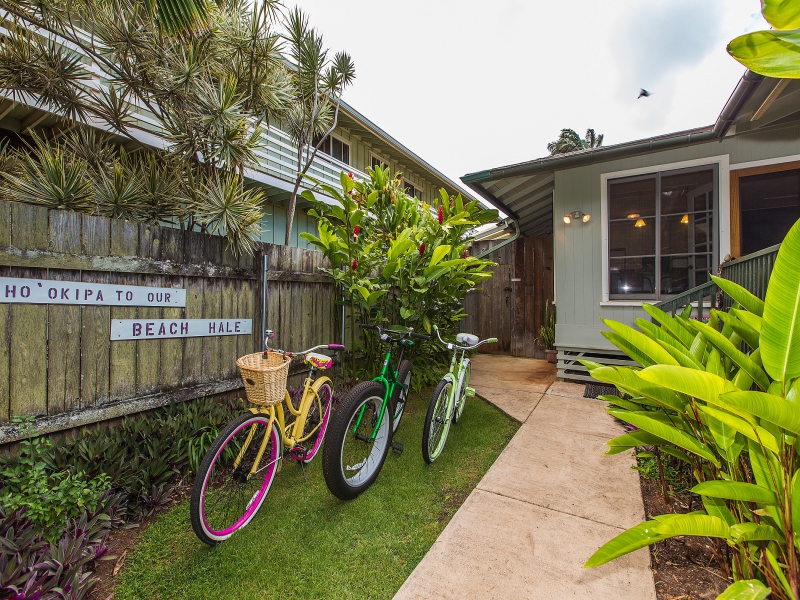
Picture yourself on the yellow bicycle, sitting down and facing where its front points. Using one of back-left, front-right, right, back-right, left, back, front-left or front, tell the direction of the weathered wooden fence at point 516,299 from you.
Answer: back

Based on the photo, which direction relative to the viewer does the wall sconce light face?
toward the camera

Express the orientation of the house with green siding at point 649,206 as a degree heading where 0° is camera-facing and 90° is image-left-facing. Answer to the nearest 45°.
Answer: approximately 0°

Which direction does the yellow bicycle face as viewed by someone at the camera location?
facing the viewer and to the left of the viewer

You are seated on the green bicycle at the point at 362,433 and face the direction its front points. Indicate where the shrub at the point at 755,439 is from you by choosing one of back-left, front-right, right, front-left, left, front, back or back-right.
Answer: left

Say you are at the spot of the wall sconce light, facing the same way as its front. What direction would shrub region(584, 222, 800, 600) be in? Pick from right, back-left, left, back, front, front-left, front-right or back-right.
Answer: front

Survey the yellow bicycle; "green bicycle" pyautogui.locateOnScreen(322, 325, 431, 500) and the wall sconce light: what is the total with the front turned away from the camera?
0

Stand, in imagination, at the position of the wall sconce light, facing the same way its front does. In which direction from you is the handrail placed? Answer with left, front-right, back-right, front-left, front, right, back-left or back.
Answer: front-left

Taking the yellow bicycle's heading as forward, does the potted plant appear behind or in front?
behind

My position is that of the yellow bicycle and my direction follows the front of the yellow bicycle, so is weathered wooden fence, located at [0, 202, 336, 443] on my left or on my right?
on my right

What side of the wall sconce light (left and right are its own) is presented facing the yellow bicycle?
front

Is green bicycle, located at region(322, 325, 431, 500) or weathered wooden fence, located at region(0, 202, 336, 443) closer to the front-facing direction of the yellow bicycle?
the weathered wooden fence

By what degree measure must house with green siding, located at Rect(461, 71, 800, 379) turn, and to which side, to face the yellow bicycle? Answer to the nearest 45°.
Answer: approximately 45° to its right

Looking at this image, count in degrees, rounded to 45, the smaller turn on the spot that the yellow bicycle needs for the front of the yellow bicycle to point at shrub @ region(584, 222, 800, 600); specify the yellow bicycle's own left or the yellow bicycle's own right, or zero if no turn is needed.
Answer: approximately 90° to the yellow bicycle's own left

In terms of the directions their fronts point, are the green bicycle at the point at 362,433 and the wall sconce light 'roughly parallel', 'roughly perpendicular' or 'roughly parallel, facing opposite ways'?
roughly parallel
